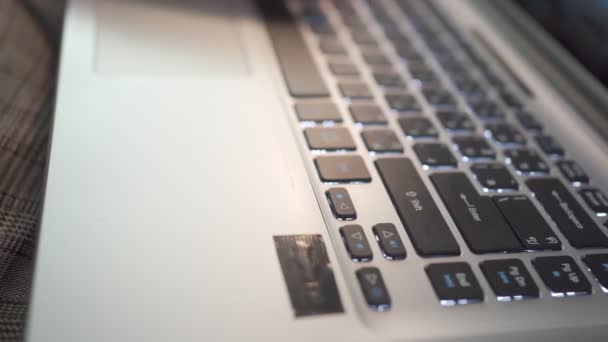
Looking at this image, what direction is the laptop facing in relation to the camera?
to the viewer's left
